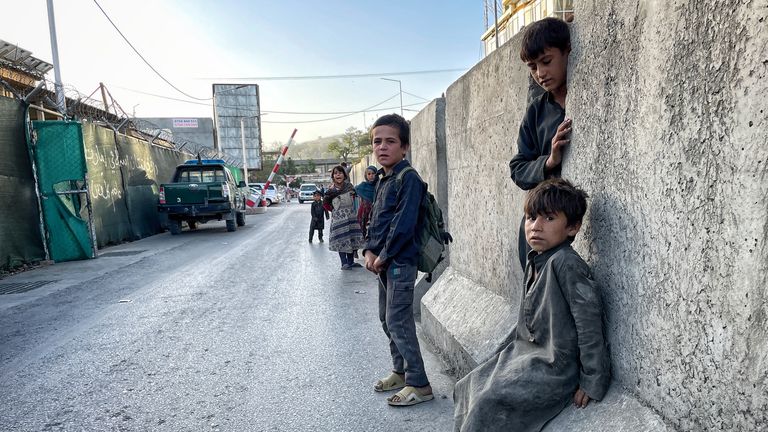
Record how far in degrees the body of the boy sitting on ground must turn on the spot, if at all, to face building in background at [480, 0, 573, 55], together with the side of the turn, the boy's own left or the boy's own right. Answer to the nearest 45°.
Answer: approximately 135° to the boy's own right

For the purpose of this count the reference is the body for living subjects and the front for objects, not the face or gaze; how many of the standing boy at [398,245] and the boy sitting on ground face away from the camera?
0

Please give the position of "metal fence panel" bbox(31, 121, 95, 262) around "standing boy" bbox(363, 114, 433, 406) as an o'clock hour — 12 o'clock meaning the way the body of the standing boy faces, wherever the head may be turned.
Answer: The metal fence panel is roughly at 3 o'clock from the standing boy.

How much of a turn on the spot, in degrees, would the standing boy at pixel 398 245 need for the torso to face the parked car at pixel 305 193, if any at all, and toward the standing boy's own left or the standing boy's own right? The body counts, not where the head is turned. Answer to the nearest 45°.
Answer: approximately 135° to the standing boy's own right

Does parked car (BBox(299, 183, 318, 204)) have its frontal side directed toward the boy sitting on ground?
yes

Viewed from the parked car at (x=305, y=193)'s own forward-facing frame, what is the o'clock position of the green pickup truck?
The green pickup truck is roughly at 12 o'clock from the parked car.

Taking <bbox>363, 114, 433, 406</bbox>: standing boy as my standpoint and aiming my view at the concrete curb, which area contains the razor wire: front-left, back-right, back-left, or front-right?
back-left

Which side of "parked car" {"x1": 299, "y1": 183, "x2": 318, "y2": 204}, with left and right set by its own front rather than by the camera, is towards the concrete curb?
front

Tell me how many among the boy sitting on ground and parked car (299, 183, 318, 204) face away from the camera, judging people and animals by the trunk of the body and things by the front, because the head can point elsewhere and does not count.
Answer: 0

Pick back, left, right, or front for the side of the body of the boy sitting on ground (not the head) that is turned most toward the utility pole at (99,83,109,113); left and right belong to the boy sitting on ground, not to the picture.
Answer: right

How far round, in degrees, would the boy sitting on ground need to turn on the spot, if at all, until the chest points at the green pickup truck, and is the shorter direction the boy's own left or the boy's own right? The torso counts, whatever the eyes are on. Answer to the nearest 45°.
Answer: approximately 90° to the boy's own right

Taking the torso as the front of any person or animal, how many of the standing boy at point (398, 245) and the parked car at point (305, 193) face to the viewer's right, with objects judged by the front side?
0

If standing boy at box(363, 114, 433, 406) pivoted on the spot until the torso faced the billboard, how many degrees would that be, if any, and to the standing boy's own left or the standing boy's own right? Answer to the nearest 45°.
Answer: approximately 135° to the standing boy's own right
